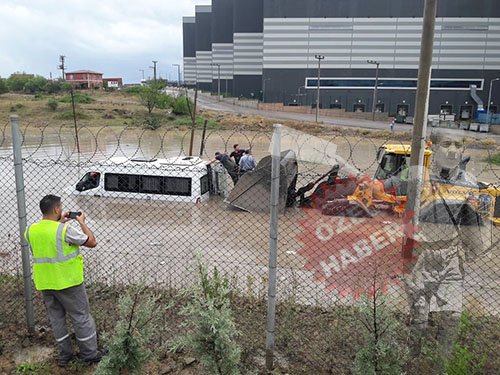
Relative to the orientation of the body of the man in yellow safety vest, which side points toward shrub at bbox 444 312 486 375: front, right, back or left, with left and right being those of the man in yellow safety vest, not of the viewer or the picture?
right

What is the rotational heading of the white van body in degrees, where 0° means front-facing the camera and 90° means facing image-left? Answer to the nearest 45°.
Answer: approximately 90°

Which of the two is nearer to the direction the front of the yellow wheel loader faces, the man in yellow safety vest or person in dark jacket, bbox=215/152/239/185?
the person in dark jacket

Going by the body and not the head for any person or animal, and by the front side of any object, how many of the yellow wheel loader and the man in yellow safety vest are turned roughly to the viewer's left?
1

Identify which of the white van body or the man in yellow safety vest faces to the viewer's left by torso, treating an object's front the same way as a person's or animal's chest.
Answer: the white van body

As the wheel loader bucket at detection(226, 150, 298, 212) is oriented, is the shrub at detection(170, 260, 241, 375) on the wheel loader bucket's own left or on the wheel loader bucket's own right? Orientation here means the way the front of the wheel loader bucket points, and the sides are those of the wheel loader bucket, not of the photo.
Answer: on the wheel loader bucket's own left

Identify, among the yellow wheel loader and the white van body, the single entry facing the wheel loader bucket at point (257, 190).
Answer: the yellow wheel loader

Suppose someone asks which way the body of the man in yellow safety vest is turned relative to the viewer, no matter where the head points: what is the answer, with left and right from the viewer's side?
facing away from the viewer and to the right of the viewer

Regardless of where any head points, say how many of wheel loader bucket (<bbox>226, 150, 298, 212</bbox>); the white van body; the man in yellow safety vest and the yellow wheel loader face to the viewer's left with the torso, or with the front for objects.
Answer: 3

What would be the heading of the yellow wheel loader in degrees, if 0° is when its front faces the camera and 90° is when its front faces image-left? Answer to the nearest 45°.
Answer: approximately 90°

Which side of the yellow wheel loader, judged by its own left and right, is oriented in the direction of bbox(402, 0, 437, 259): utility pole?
left

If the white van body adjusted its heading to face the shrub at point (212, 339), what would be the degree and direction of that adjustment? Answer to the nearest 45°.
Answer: approximately 90° to its left
